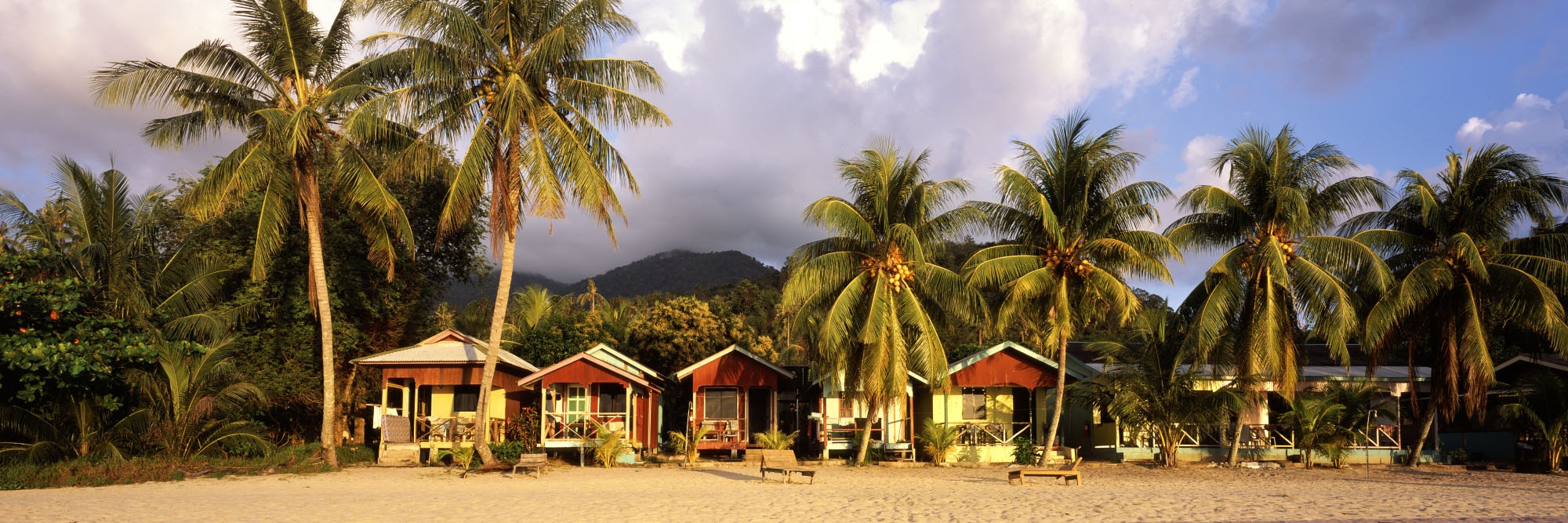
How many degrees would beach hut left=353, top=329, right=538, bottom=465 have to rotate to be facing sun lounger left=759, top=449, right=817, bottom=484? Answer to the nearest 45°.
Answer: approximately 45° to its left

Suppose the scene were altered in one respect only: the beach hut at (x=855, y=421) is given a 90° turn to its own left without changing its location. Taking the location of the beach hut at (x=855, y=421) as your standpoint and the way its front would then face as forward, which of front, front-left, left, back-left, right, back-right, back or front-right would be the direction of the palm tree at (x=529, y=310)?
back-left

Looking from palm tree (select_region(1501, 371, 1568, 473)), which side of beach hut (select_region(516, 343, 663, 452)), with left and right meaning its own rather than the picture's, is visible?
left

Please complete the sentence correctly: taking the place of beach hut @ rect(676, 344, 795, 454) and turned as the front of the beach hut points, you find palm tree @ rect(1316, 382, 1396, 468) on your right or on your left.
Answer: on your left

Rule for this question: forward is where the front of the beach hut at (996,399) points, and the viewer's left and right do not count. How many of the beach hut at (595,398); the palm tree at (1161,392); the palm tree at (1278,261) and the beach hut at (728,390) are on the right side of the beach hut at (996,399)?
2

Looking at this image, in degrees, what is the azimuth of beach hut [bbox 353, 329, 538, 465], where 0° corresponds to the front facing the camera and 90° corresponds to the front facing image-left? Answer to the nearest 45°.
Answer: approximately 0°

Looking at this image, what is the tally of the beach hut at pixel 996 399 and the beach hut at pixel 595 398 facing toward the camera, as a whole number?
2

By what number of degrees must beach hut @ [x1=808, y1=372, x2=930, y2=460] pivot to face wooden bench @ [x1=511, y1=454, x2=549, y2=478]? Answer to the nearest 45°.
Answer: approximately 45° to its right

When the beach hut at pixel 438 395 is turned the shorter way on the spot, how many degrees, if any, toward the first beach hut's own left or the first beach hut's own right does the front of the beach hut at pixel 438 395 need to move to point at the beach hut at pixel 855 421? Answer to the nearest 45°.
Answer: approximately 90° to the first beach hut's own left
